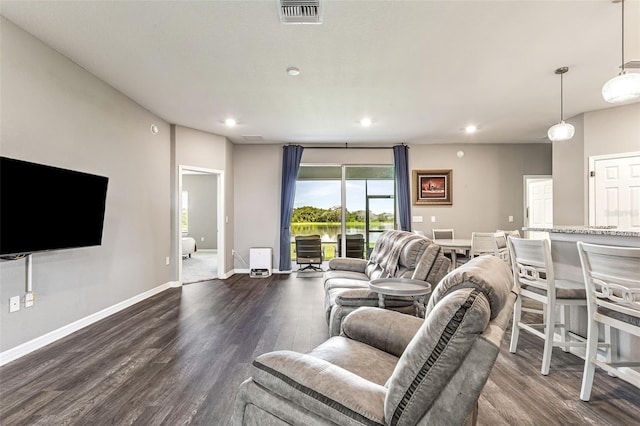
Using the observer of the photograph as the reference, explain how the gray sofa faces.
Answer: facing to the left of the viewer

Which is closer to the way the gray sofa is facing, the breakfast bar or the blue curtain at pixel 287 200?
the blue curtain

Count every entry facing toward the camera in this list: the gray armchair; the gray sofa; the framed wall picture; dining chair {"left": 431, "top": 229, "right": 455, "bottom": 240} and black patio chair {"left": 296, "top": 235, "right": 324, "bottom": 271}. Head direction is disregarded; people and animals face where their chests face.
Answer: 2

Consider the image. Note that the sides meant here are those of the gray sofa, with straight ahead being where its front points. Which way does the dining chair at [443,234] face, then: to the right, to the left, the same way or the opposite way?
to the left

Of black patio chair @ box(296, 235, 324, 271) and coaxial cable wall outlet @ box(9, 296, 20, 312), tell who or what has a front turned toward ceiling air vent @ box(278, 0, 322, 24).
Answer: the coaxial cable wall outlet

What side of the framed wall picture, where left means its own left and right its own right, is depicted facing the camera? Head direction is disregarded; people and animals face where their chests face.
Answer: front

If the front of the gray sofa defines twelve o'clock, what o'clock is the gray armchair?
The gray armchair is roughly at 9 o'clock from the gray sofa.

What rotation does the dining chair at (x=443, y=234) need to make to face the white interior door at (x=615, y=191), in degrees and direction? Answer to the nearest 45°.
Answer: approximately 90° to its left

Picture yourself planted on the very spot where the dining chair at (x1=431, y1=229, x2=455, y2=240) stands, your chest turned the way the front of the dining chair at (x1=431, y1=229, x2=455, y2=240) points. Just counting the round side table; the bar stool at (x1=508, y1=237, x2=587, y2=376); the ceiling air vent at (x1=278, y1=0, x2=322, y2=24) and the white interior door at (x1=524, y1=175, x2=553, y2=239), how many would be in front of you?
3

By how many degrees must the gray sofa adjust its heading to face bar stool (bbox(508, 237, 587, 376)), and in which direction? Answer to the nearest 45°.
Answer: approximately 180°

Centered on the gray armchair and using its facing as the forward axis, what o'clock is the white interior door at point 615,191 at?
The white interior door is roughly at 3 o'clock from the gray armchair.

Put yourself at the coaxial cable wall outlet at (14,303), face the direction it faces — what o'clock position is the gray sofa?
The gray sofa is roughly at 12 o'clock from the coaxial cable wall outlet.

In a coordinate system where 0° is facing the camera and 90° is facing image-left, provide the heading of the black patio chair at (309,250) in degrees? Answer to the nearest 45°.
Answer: approximately 180°

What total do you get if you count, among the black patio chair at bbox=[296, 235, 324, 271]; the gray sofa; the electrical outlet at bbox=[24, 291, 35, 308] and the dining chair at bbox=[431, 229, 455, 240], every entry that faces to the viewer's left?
1

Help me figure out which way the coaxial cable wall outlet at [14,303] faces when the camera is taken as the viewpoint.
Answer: facing the viewer and to the right of the viewer
